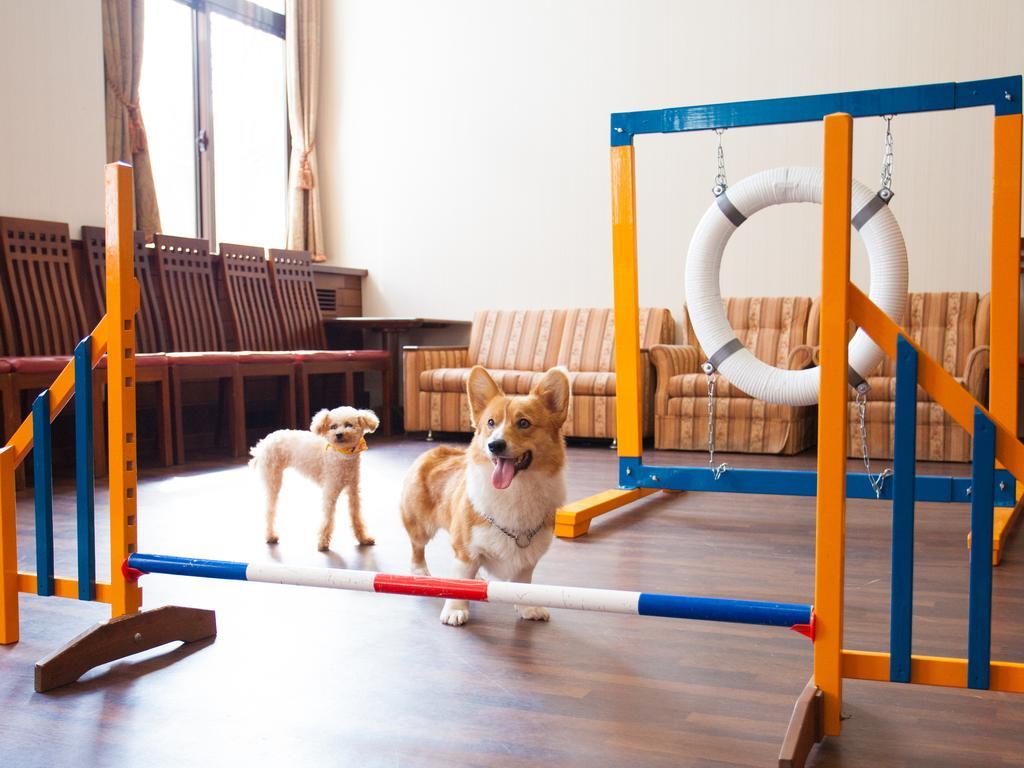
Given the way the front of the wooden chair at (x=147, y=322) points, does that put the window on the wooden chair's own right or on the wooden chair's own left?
on the wooden chair's own left

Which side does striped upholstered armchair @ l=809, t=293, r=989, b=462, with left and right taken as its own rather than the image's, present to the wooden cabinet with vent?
right

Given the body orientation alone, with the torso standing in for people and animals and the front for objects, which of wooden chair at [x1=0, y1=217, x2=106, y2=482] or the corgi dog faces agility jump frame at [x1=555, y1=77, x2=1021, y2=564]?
the wooden chair

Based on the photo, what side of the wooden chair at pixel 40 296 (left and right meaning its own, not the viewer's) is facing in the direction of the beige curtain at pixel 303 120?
left

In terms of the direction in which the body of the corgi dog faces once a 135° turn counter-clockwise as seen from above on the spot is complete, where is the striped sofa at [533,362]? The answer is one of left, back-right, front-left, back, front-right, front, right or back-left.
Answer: front

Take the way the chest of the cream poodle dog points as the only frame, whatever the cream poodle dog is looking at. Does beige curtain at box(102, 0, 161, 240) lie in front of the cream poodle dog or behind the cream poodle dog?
behind

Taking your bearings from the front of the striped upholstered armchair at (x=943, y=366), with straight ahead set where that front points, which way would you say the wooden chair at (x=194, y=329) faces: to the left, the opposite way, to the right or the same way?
to the left

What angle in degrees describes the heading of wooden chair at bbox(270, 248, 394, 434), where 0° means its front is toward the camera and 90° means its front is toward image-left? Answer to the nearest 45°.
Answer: approximately 315°
